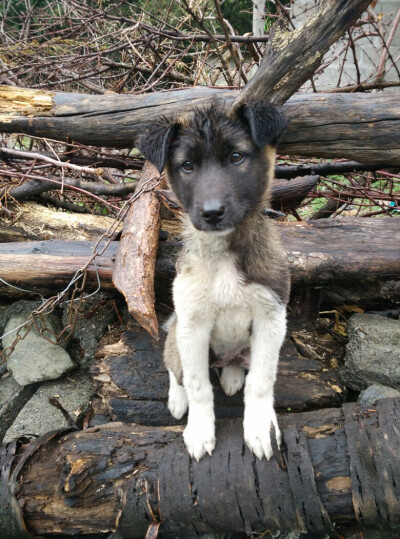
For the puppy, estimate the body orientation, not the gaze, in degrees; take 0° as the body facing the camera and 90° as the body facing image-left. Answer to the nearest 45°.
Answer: approximately 0°

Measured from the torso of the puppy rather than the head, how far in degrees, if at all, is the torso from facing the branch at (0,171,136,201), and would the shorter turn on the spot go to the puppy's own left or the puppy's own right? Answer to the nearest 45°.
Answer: approximately 135° to the puppy's own right

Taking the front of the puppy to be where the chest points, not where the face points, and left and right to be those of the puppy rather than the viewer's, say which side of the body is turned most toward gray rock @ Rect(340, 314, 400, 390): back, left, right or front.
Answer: left

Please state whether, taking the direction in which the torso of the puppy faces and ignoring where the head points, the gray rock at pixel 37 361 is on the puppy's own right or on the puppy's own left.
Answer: on the puppy's own right

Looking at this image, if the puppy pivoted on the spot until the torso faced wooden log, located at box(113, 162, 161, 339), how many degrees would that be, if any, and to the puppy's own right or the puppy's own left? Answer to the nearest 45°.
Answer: approximately 135° to the puppy's own right

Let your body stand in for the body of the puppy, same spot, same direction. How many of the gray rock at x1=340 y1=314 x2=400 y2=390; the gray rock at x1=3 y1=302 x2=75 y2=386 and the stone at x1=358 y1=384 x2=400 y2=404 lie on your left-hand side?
2

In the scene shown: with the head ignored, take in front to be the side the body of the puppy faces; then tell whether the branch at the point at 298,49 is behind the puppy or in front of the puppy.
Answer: behind

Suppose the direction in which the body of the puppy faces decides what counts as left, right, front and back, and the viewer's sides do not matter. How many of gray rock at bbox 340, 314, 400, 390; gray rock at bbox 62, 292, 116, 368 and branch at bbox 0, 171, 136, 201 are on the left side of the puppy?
1

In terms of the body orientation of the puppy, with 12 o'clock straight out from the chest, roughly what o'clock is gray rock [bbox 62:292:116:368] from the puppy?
The gray rock is roughly at 4 o'clock from the puppy.

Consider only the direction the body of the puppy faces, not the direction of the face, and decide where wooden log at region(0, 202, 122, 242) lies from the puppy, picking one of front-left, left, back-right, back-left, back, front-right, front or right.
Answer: back-right

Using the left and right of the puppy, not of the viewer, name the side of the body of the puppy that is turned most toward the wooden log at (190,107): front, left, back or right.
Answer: back
